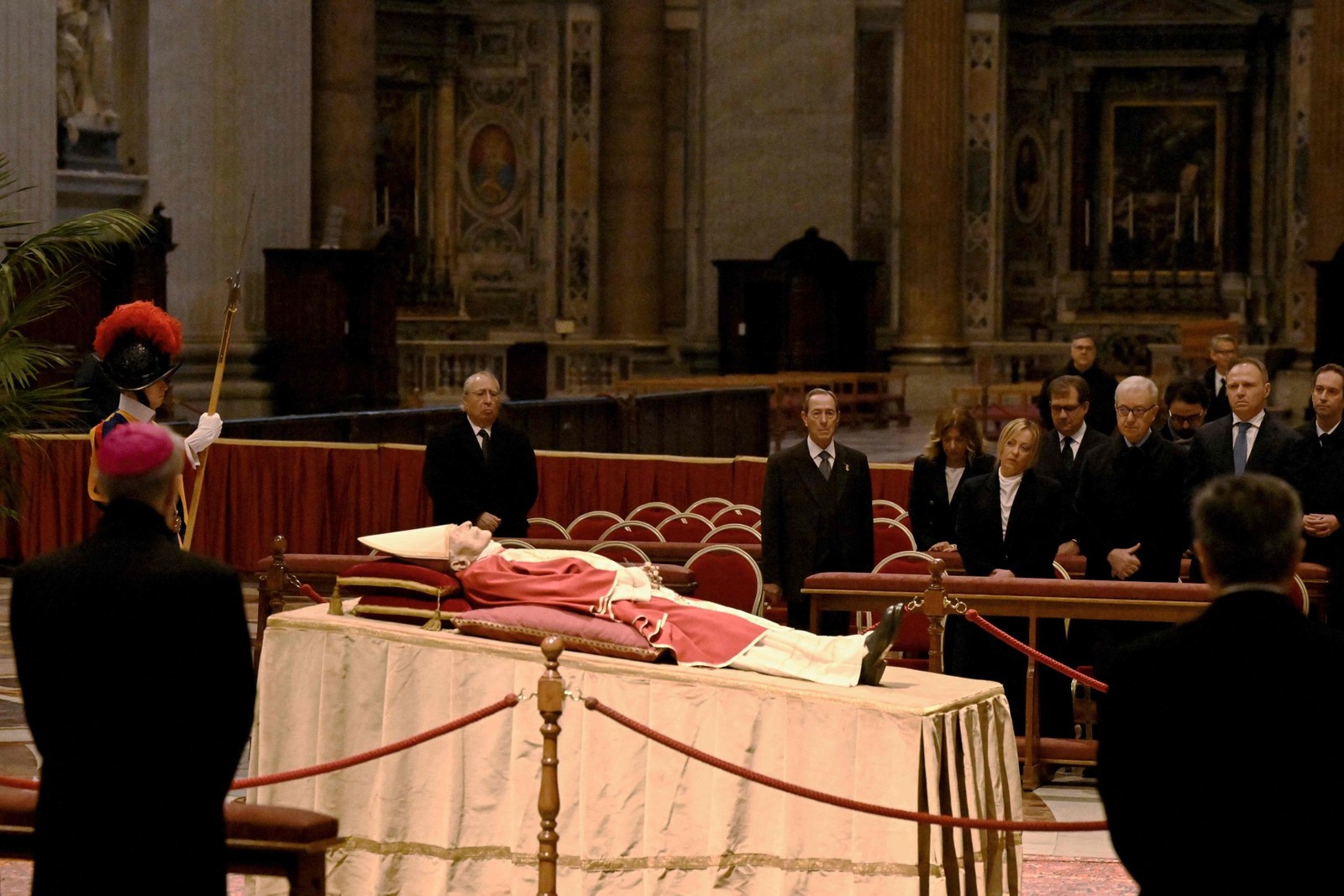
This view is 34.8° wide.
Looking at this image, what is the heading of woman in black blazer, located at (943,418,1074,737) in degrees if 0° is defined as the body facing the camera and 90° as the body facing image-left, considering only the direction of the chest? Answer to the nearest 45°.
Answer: approximately 0°

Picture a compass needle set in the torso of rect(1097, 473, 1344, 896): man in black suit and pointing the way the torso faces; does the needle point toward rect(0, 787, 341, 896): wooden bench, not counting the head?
no

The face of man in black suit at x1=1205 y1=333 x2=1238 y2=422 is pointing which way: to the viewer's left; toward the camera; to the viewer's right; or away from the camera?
toward the camera

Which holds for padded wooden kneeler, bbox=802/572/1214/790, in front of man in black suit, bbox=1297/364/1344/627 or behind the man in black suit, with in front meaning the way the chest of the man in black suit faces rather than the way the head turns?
in front

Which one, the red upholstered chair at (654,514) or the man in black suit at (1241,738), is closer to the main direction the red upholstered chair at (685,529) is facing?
the man in black suit

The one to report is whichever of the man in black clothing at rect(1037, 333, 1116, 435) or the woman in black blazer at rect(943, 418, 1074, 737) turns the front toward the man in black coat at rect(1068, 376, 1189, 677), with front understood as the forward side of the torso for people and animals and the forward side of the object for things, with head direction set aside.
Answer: the man in black clothing at rect(1037, 333, 1116, 435)

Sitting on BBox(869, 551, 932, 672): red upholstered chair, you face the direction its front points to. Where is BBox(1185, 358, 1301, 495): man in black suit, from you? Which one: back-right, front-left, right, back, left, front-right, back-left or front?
left

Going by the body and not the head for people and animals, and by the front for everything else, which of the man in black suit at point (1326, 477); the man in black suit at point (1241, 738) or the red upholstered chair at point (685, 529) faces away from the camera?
the man in black suit at point (1241, 738)

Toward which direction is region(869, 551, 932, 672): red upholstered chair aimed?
toward the camera

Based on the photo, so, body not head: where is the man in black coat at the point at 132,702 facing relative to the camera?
away from the camera

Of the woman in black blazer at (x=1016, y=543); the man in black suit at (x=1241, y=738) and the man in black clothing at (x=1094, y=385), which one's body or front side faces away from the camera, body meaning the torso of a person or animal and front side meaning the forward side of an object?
the man in black suit at (x=1241, y=738)

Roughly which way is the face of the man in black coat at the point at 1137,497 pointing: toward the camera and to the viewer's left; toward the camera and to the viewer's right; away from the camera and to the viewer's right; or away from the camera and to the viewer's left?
toward the camera and to the viewer's left

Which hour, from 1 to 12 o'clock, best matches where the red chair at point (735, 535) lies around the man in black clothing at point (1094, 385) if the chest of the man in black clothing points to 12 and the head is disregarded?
The red chair is roughly at 1 o'clock from the man in black clothing.

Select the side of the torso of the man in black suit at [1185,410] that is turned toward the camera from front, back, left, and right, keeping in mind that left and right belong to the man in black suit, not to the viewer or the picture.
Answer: front

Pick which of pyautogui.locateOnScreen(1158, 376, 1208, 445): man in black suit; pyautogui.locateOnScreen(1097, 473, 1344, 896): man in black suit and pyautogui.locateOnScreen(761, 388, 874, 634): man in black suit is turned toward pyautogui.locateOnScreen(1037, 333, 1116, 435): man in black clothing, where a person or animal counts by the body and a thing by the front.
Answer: pyautogui.locateOnScreen(1097, 473, 1344, 896): man in black suit

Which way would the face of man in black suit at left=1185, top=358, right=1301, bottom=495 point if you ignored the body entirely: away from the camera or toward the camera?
toward the camera

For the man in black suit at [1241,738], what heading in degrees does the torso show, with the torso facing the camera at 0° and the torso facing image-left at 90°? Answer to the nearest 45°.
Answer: approximately 180°

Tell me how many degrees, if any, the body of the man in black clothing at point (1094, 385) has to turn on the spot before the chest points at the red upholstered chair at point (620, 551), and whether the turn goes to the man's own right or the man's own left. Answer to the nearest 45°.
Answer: approximately 45° to the man's own right

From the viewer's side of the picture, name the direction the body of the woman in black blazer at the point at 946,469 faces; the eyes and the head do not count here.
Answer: toward the camera

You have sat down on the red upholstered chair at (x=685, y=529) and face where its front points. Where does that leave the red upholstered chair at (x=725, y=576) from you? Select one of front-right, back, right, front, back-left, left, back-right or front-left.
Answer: front

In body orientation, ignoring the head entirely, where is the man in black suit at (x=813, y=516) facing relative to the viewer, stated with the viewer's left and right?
facing the viewer
